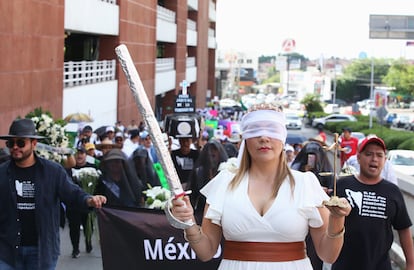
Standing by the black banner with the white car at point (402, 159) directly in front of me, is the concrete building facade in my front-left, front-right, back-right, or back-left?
front-left

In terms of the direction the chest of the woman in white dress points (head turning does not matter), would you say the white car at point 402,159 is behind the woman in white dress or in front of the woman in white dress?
behind

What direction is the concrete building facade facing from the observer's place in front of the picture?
facing the viewer and to the right of the viewer

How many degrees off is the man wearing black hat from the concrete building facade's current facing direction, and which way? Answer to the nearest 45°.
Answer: approximately 45° to its right

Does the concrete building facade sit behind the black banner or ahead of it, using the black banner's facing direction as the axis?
behind

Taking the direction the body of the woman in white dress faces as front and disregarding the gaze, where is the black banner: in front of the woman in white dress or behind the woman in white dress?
behind

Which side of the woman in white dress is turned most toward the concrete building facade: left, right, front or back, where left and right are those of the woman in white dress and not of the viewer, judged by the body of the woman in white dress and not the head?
back

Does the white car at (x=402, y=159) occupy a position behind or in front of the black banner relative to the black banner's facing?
behind

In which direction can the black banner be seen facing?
toward the camera

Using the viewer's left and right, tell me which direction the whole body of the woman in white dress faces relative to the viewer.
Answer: facing the viewer

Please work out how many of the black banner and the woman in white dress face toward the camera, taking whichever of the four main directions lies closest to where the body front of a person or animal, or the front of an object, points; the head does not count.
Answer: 2
